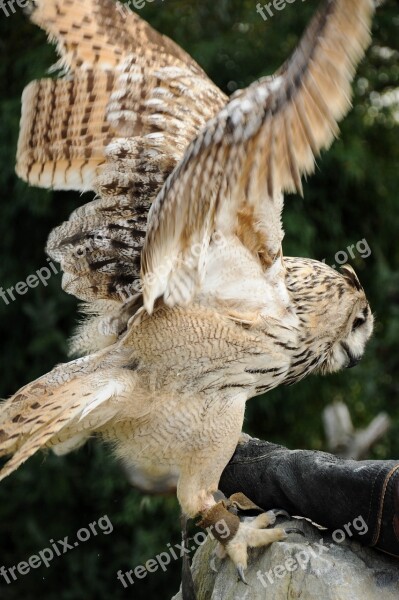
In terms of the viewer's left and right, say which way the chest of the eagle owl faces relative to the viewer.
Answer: facing to the right of the viewer
